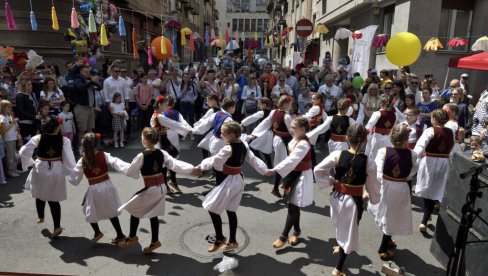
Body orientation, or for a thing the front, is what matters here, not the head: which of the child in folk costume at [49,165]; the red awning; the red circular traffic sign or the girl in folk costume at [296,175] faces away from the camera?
the child in folk costume

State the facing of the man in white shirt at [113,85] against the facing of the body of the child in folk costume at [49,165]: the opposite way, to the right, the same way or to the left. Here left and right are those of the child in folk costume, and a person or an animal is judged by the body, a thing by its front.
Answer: the opposite way

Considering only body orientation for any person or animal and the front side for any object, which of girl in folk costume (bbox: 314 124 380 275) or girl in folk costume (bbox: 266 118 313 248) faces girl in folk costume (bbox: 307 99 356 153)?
girl in folk costume (bbox: 314 124 380 275)

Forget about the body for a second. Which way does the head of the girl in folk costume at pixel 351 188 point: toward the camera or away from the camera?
away from the camera

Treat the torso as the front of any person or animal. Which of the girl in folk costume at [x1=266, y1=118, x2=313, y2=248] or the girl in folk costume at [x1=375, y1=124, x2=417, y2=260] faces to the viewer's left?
the girl in folk costume at [x1=266, y1=118, x2=313, y2=248]

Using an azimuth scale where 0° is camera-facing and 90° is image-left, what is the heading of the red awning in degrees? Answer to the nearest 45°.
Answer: approximately 45°

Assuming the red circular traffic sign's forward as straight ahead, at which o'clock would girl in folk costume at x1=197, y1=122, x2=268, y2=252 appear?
The girl in folk costume is roughly at 12 o'clock from the red circular traffic sign.

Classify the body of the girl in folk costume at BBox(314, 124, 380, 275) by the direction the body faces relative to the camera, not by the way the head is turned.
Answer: away from the camera

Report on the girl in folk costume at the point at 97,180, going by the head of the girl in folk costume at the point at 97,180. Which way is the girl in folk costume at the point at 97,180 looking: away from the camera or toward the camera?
away from the camera

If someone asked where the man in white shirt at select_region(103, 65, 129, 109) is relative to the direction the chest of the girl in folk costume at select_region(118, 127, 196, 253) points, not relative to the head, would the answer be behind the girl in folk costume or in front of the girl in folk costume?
in front

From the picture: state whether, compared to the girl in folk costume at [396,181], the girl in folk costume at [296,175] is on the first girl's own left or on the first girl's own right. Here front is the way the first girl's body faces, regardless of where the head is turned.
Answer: on the first girl's own left

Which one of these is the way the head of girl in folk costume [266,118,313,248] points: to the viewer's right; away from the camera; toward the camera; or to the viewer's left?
to the viewer's left

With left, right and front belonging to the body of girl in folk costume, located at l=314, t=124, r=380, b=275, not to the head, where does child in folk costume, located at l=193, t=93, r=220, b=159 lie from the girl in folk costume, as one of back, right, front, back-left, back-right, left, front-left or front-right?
front-left
